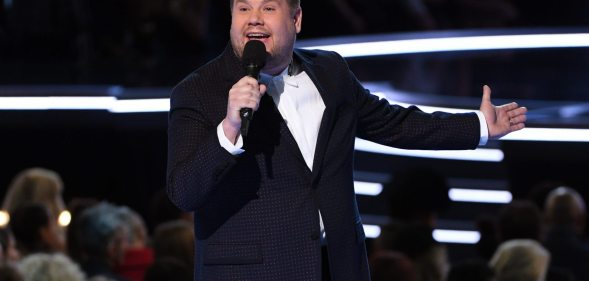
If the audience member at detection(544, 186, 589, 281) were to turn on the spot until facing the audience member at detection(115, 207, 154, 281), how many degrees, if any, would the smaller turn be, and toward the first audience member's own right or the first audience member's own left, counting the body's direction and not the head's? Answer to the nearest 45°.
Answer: approximately 135° to the first audience member's own left

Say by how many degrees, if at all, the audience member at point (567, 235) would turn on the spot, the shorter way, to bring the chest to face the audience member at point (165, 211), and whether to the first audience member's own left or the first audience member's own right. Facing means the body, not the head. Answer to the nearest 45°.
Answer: approximately 90° to the first audience member's own left

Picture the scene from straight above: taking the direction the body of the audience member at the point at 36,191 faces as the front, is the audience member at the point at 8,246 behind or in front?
behind

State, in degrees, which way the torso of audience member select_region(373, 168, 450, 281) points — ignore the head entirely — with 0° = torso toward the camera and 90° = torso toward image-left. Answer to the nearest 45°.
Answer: approximately 180°

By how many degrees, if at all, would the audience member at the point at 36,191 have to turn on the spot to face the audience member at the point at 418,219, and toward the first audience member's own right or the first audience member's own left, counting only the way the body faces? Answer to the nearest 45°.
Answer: approximately 90° to the first audience member's own right

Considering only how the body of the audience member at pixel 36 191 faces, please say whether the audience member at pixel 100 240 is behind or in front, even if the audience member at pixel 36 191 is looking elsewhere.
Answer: behind

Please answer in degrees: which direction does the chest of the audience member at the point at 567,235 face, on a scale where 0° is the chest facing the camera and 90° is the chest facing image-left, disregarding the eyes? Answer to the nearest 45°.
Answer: approximately 180°

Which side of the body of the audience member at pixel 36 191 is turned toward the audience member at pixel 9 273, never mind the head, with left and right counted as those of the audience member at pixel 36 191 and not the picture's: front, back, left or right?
back

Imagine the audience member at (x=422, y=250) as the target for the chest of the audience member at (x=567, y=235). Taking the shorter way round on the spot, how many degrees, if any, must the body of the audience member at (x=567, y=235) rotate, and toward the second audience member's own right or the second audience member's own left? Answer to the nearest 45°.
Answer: approximately 135° to the second audience member's own left

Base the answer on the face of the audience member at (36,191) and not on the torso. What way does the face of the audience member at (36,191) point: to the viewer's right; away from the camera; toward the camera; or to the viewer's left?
away from the camera

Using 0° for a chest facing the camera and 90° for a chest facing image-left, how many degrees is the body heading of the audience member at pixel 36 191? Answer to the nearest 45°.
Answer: approximately 180°

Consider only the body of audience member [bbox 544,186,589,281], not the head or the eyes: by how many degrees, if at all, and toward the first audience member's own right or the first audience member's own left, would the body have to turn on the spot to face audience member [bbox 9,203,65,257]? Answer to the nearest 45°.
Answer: approximately 135° to the first audience member's own left
